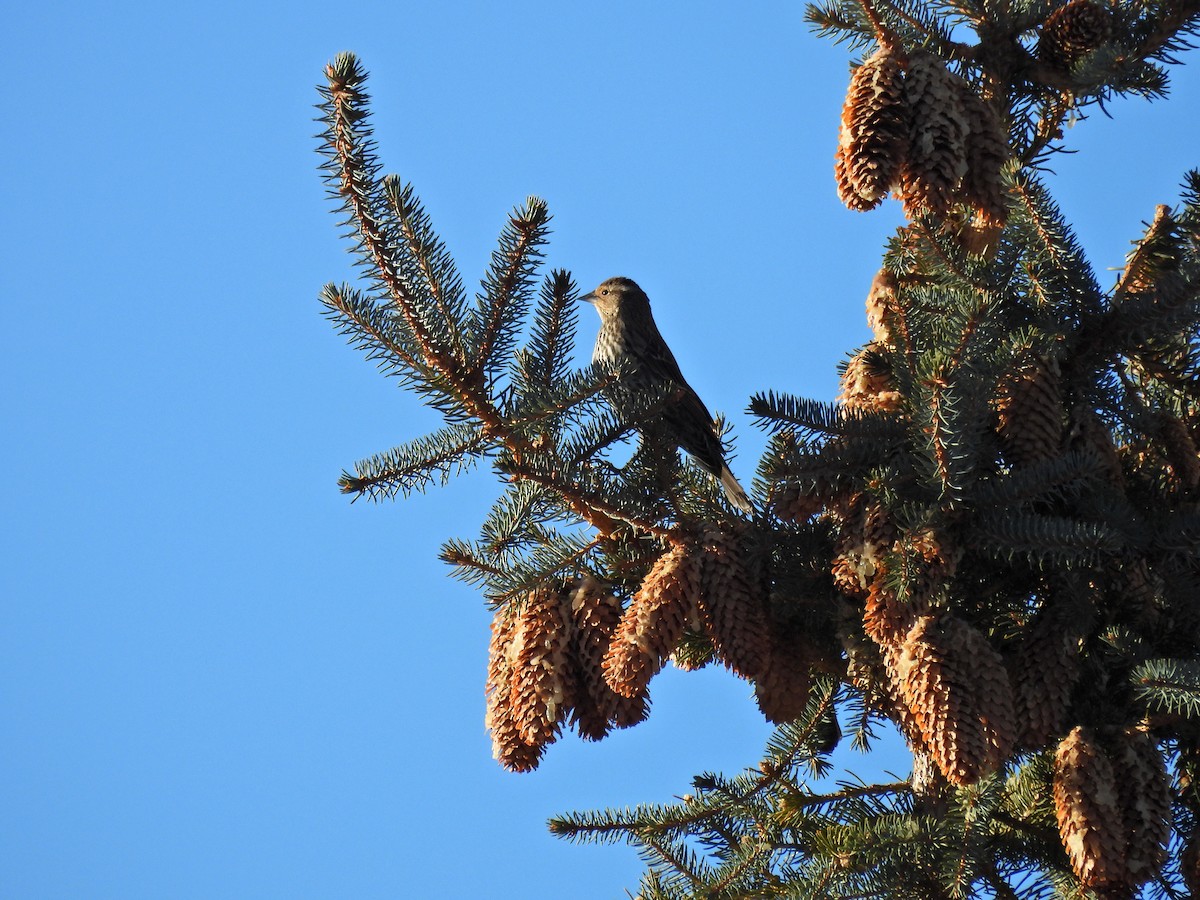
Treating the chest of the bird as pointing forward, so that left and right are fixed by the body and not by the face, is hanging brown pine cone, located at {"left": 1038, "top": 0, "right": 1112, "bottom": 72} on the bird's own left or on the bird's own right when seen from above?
on the bird's own left

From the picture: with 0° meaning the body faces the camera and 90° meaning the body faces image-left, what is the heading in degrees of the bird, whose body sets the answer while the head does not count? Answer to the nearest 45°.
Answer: approximately 90°
